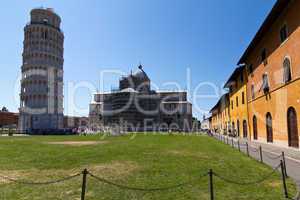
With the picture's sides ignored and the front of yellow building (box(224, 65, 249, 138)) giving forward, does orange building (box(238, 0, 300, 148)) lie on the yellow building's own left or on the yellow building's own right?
on the yellow building's own left

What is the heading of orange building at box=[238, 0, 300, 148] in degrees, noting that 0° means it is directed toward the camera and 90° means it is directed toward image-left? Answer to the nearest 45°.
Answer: approximately 45°

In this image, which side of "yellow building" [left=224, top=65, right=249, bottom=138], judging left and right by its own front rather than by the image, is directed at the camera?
left

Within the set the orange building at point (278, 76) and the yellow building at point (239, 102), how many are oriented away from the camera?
0

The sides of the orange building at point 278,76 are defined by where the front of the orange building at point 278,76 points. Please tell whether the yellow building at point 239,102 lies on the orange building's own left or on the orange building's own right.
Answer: on the orange building's own right
